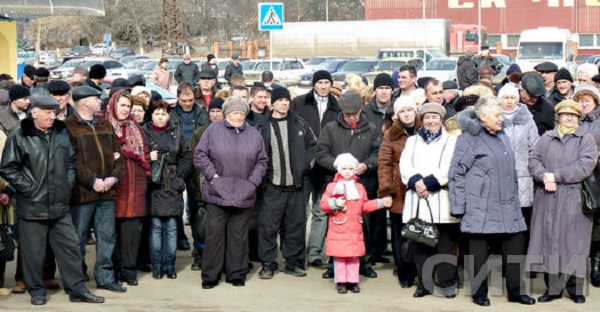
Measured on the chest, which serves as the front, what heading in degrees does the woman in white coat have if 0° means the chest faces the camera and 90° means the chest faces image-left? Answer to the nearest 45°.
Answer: approximately 0°

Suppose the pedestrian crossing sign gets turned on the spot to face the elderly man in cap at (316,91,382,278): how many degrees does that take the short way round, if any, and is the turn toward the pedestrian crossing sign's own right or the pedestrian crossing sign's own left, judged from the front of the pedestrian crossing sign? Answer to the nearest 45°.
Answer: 0° — it already faces them

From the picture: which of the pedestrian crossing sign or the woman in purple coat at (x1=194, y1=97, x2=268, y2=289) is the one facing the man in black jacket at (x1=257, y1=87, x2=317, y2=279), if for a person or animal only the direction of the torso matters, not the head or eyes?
the pedestrian crossing sign

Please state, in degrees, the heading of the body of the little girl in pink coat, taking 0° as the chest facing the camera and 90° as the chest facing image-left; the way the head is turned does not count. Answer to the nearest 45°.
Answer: approximately 0°

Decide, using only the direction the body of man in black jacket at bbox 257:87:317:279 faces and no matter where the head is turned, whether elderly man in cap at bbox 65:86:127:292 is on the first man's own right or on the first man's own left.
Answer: on the first man's own right
